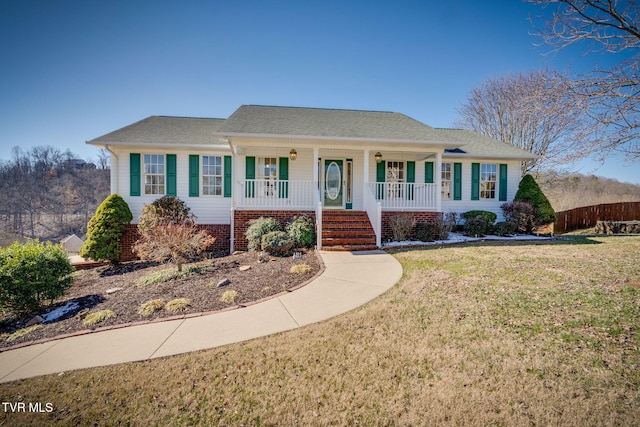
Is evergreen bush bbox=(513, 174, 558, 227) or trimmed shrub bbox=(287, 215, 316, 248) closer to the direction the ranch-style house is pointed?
the trimmed shrub

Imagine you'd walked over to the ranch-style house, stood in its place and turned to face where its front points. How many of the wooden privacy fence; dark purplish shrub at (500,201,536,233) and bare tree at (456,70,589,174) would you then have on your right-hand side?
0

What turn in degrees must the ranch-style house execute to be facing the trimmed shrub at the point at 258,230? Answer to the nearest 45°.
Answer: approximately 45° to its right

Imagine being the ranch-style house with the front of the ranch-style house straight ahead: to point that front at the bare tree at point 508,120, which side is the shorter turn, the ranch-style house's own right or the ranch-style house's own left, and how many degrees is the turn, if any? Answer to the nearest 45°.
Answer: approximately 135° to the ranch-style house's own left

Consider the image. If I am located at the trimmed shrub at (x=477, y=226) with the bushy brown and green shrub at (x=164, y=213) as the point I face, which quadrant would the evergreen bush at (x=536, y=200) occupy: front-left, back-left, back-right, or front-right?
back-right

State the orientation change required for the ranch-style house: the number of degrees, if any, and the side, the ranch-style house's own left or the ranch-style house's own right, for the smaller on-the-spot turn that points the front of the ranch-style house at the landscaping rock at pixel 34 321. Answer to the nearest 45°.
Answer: approximately 45° to the ranch-style house's own right

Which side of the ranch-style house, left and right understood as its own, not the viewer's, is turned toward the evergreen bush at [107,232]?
right

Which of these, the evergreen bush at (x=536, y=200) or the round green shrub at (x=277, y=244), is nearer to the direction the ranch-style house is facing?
the round green shrub

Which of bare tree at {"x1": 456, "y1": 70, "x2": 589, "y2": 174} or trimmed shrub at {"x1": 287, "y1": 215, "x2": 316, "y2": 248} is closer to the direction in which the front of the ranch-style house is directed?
the trimmed shrub

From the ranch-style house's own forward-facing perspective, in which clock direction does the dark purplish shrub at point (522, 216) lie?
The dark purplish shrub is roughly at 9 o'clock from the ranch-style house.

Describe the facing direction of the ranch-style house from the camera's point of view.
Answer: facing the viewer

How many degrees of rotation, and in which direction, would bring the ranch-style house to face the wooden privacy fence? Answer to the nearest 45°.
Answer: approximately 90° to its left

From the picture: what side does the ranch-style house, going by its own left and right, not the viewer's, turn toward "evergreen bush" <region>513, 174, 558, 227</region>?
left

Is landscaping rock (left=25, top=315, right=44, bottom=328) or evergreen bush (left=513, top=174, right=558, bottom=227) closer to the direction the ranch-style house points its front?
the landscaping rock
